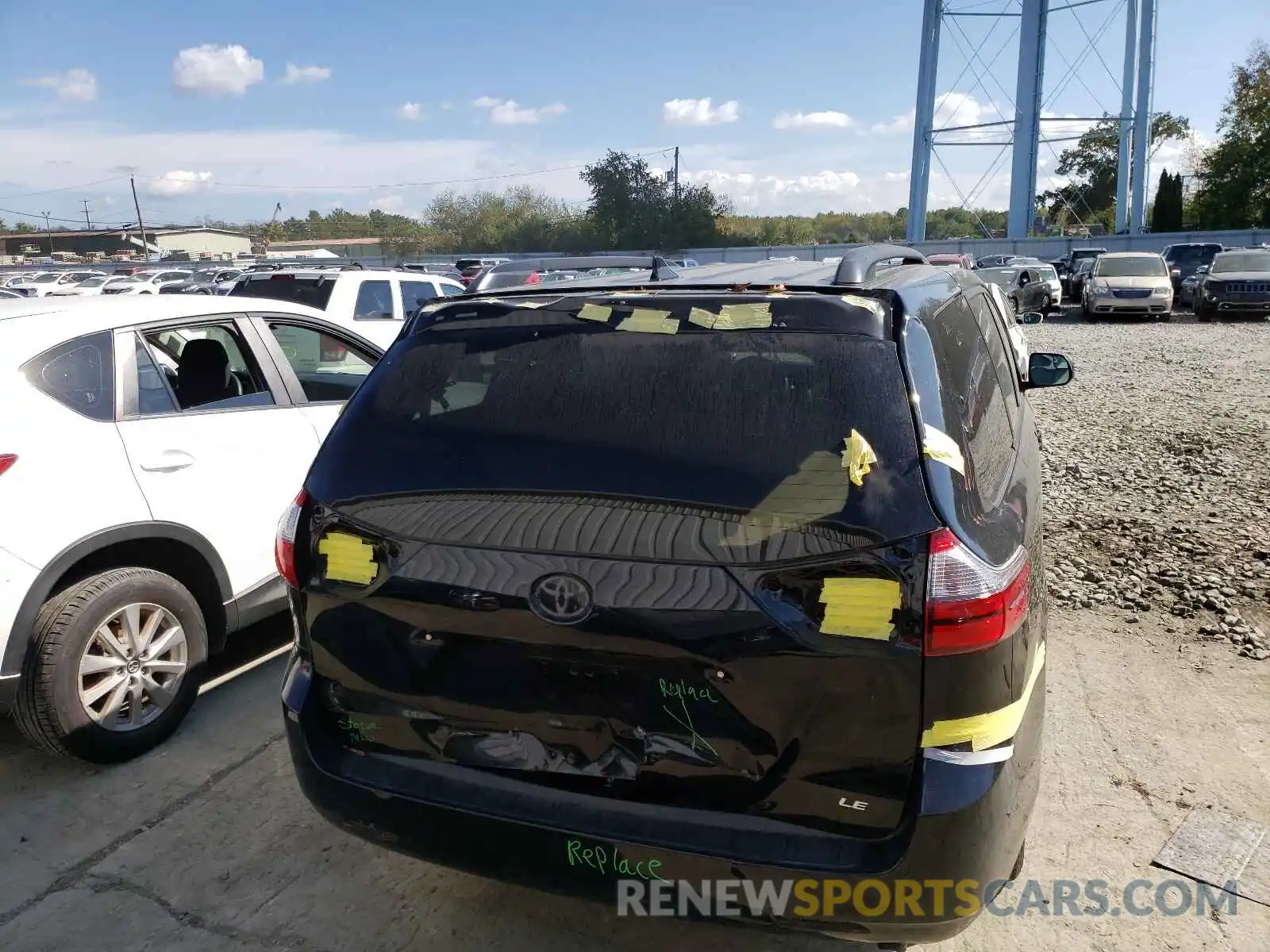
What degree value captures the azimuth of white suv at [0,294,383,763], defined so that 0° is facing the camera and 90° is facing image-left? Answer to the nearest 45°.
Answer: approximately 225°

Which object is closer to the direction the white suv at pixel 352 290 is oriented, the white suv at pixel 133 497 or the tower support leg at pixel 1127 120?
the tower support leg

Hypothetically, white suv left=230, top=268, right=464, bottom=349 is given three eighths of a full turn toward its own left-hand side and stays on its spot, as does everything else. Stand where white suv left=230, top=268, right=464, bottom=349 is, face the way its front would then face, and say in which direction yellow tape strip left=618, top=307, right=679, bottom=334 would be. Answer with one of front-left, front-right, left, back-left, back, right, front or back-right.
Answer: left

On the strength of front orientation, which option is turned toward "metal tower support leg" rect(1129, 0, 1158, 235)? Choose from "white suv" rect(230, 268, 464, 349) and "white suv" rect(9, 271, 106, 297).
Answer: "white suv" rect(230, 268, 464, 349)

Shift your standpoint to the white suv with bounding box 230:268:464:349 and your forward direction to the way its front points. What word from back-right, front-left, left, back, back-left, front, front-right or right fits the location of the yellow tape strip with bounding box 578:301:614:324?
back-right

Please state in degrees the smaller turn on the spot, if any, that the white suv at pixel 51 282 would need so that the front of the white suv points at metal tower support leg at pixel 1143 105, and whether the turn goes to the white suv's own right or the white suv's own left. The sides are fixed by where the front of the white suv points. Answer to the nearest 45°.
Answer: approximately 135° to the white suv's own left

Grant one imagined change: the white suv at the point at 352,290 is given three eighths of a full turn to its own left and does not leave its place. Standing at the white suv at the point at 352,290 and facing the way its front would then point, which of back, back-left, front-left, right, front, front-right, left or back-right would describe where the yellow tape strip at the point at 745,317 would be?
left

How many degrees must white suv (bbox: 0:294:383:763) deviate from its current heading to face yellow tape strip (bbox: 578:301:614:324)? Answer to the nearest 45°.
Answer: approximately 90° to its right

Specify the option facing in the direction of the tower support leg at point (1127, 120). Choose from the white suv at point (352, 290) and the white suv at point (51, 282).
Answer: the white suv at point (352, 290)

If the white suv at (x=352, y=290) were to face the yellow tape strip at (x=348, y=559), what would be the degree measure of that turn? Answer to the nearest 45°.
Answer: approximately 135° to its right

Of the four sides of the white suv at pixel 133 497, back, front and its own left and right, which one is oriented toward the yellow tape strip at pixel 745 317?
right

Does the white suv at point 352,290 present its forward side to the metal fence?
yes

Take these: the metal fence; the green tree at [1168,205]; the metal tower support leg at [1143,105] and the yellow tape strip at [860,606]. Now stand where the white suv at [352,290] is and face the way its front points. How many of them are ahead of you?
3

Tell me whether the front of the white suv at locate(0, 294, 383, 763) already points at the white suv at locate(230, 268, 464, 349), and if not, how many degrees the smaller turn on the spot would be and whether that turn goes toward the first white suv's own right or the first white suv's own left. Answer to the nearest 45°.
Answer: approximately 45° to the first white suv's own left
